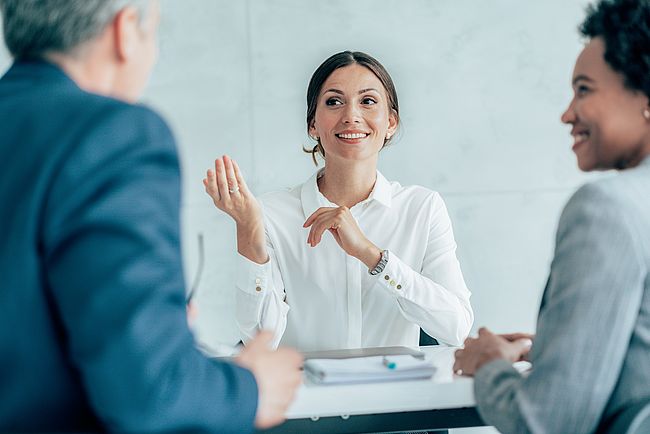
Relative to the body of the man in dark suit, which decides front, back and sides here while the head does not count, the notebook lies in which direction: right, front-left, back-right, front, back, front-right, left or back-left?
front

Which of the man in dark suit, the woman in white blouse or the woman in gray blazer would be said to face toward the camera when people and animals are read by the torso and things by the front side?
the woman in white blouse

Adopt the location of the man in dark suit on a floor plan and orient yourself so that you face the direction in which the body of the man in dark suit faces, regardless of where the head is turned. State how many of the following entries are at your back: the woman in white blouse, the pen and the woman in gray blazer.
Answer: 0

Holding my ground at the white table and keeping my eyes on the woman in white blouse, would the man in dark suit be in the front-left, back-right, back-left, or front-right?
back-left

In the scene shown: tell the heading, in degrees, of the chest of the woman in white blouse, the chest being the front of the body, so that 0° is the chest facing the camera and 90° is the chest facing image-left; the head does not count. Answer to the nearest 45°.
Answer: approximately 0°

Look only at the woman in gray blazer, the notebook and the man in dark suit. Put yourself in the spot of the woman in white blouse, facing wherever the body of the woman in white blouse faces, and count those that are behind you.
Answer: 0

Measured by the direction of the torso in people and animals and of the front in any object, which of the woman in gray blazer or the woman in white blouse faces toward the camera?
the woman in white blouse

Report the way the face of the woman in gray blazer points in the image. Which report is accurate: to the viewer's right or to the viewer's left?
to the viewer's left

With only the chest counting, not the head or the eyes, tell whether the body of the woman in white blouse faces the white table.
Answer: yes

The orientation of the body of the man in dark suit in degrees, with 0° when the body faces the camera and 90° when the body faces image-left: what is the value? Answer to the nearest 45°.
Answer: approximately 225°

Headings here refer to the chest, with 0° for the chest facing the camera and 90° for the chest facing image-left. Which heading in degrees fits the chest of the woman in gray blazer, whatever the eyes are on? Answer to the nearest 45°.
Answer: approximately 135°

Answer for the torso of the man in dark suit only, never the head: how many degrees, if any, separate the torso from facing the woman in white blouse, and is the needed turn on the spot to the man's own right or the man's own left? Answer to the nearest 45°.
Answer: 0° — they already face them

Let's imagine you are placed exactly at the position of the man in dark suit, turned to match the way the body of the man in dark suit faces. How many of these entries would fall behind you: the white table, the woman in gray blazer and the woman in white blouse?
0

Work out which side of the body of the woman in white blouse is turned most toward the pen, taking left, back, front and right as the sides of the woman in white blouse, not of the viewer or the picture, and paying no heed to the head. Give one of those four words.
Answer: front

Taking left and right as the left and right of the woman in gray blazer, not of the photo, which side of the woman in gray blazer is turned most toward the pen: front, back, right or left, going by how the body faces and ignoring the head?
front

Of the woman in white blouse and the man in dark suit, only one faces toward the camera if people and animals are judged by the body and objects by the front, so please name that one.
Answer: the woman in white blouse

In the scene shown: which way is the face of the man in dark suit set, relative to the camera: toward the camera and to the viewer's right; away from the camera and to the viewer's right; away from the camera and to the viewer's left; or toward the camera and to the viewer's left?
away from the camera and to the viewer's right
